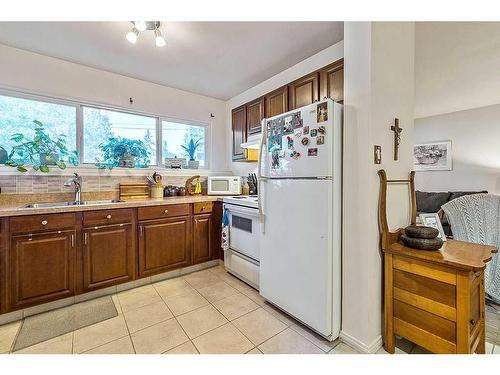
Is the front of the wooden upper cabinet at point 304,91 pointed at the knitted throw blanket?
no

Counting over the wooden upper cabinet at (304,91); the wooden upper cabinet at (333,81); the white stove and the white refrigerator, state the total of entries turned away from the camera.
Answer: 0

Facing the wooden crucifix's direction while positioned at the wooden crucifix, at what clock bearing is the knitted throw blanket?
The knitted throw blanket is roughly at 9 o'clock from the wooden crucifix.

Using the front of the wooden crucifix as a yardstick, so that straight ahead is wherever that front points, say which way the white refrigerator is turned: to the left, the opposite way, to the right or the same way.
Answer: to the right

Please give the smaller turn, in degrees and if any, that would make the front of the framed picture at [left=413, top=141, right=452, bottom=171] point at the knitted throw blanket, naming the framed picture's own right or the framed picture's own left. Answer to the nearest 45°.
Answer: approximately 45° to the framed picture's own left

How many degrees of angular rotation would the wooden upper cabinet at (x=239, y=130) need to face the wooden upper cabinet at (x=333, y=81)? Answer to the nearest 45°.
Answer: approximately 90° to its left

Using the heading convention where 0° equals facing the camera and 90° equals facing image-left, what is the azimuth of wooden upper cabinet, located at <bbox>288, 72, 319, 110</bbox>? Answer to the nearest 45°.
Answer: approximately 45°

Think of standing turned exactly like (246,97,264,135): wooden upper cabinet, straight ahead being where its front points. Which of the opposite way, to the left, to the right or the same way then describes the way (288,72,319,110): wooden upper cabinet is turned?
the same way

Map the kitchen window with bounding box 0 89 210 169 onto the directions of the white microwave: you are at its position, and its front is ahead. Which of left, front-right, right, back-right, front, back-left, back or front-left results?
right

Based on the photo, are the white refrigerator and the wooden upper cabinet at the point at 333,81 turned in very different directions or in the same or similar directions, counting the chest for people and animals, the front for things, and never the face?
same or similar directions

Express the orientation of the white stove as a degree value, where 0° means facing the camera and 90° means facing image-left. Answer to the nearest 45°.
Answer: approximately 45°

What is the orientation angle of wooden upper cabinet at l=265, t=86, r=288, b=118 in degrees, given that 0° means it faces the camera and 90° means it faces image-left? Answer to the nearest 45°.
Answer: approximately 45°

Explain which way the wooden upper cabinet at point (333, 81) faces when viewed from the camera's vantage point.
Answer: facing the viewer and to the left of the viewer

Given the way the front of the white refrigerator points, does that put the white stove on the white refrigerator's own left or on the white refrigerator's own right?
on the white refrigerator's own right

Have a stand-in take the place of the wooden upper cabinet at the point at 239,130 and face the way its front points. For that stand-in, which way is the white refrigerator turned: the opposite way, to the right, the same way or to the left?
the same way

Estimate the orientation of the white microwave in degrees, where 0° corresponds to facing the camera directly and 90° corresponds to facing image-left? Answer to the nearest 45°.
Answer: approximately 0°

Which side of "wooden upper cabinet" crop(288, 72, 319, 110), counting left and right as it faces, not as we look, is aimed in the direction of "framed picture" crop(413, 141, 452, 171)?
back

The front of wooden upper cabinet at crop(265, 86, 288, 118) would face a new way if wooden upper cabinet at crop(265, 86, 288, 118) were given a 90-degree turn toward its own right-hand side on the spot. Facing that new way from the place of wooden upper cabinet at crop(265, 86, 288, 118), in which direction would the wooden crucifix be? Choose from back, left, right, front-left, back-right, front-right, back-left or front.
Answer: back

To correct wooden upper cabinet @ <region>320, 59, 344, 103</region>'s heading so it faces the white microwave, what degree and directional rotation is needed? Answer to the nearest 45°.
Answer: approximately 90° to its right
